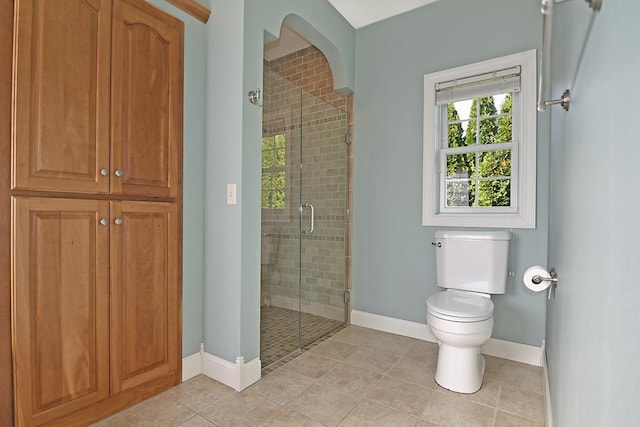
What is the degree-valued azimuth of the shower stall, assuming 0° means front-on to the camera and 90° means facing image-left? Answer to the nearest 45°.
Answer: approximately 315°

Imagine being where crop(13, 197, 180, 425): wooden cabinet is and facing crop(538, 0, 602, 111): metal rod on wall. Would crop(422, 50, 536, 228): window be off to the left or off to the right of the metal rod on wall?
left

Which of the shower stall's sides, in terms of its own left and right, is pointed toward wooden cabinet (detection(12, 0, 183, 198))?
right

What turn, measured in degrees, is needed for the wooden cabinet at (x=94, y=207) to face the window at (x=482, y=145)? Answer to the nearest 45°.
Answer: approximately 45° to its left

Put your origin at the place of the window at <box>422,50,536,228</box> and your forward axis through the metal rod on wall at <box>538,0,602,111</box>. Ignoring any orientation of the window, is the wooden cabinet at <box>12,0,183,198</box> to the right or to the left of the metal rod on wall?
right

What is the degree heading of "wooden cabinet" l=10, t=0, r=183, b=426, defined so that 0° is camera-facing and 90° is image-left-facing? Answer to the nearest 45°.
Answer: approximately 315°

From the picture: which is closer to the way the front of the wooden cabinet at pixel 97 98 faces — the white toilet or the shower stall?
the white toilet
